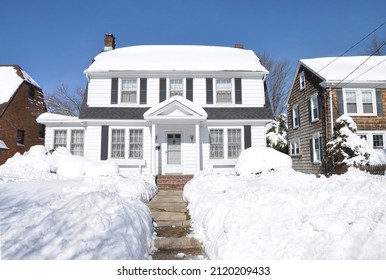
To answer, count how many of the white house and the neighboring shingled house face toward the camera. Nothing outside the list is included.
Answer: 2

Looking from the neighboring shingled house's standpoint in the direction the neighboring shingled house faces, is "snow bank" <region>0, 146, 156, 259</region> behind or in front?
in front

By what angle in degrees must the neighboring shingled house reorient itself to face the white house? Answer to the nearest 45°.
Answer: approximately 45° to its right

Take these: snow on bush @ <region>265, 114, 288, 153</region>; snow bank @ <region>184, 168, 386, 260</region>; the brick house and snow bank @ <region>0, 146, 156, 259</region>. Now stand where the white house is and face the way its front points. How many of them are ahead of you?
2

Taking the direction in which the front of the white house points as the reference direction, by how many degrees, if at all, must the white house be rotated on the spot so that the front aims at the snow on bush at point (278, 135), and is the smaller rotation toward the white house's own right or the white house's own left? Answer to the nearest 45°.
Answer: approximately 135° to the white house's own left

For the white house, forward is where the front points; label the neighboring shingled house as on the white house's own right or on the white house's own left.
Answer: on the white house's own left

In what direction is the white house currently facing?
toward the camera

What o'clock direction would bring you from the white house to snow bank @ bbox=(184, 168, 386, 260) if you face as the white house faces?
The snow bank is roughly at 12 o'clock from the white house.

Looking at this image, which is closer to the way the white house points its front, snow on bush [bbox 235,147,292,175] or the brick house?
the snow on bush

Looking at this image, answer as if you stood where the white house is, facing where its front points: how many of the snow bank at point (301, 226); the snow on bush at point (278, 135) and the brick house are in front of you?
1

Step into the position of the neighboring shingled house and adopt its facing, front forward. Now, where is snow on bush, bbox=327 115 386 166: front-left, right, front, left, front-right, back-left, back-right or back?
front

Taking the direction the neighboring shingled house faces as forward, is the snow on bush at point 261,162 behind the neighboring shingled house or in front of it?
in front

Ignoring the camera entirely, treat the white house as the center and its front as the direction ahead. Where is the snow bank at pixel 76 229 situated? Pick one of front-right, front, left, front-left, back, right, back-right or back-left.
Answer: front

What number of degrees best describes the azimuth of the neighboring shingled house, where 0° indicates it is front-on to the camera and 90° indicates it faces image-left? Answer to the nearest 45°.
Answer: approximately 0°

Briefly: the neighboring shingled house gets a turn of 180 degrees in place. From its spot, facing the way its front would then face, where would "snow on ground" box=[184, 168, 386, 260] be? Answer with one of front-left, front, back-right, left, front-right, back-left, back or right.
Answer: back

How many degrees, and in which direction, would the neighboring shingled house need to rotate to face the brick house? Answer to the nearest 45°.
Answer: approximately 90° to its right

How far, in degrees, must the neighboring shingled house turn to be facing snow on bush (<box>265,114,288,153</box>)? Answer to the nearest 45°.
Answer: approximately 135° to its right
